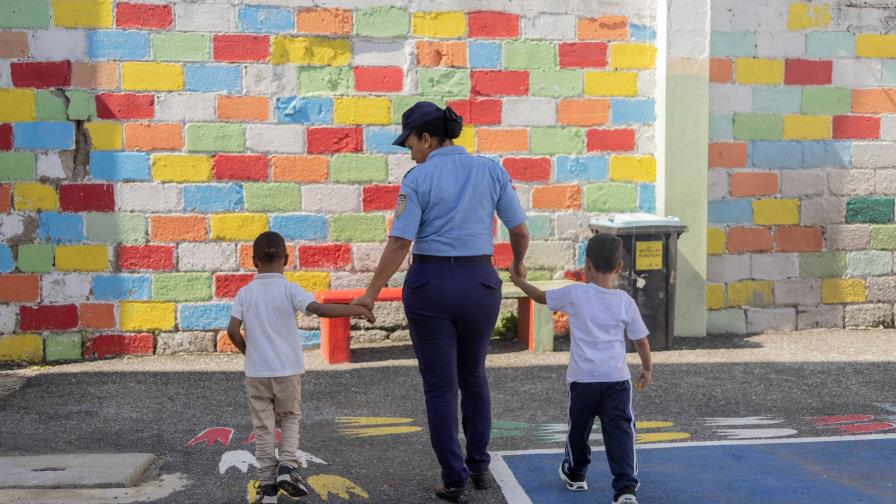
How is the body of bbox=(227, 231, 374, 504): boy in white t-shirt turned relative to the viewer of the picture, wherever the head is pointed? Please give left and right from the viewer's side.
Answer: facing away from the viewer

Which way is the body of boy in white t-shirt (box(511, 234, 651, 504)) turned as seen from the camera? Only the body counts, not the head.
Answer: away from the camera

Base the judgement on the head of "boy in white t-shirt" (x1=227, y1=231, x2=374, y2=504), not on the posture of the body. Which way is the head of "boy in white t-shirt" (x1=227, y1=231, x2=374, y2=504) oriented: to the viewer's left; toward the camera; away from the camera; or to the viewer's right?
away from the camera

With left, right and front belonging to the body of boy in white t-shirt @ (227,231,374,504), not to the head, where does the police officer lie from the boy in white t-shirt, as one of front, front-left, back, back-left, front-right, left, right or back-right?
right

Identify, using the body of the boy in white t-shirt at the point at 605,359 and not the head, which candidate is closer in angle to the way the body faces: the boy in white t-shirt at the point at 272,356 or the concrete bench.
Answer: the concrete bench

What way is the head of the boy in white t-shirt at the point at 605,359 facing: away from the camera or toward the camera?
away from the camera

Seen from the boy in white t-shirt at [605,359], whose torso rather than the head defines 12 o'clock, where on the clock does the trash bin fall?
The trash bin is roughly at 12 o'clock from the boy in white t-shirt.

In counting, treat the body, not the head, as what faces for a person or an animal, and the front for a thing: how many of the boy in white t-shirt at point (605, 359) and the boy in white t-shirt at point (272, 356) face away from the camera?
2

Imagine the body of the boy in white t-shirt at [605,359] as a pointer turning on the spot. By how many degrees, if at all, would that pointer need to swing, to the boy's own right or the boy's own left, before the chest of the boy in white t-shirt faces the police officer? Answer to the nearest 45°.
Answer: approximately 90° to the boy's own left

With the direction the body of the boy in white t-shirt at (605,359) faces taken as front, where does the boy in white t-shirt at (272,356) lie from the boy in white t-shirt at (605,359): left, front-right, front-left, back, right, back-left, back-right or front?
left

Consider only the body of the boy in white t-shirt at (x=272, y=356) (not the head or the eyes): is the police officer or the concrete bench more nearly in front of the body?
the concrete bench
